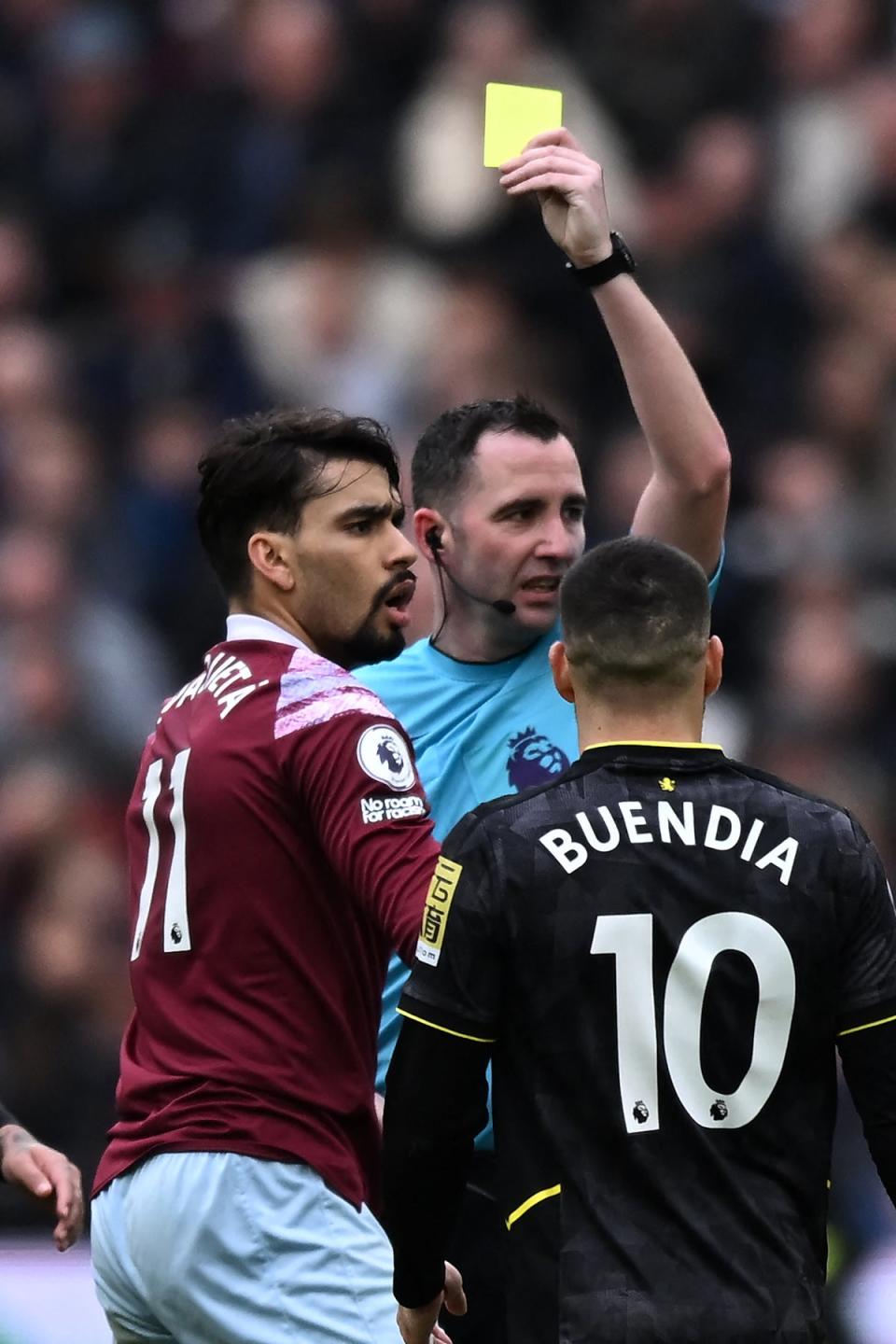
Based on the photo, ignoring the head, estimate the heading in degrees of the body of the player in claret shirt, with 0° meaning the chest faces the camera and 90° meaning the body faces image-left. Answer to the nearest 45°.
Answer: approximately 225°

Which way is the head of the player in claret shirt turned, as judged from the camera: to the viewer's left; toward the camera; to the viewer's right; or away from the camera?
to the viewer's right
